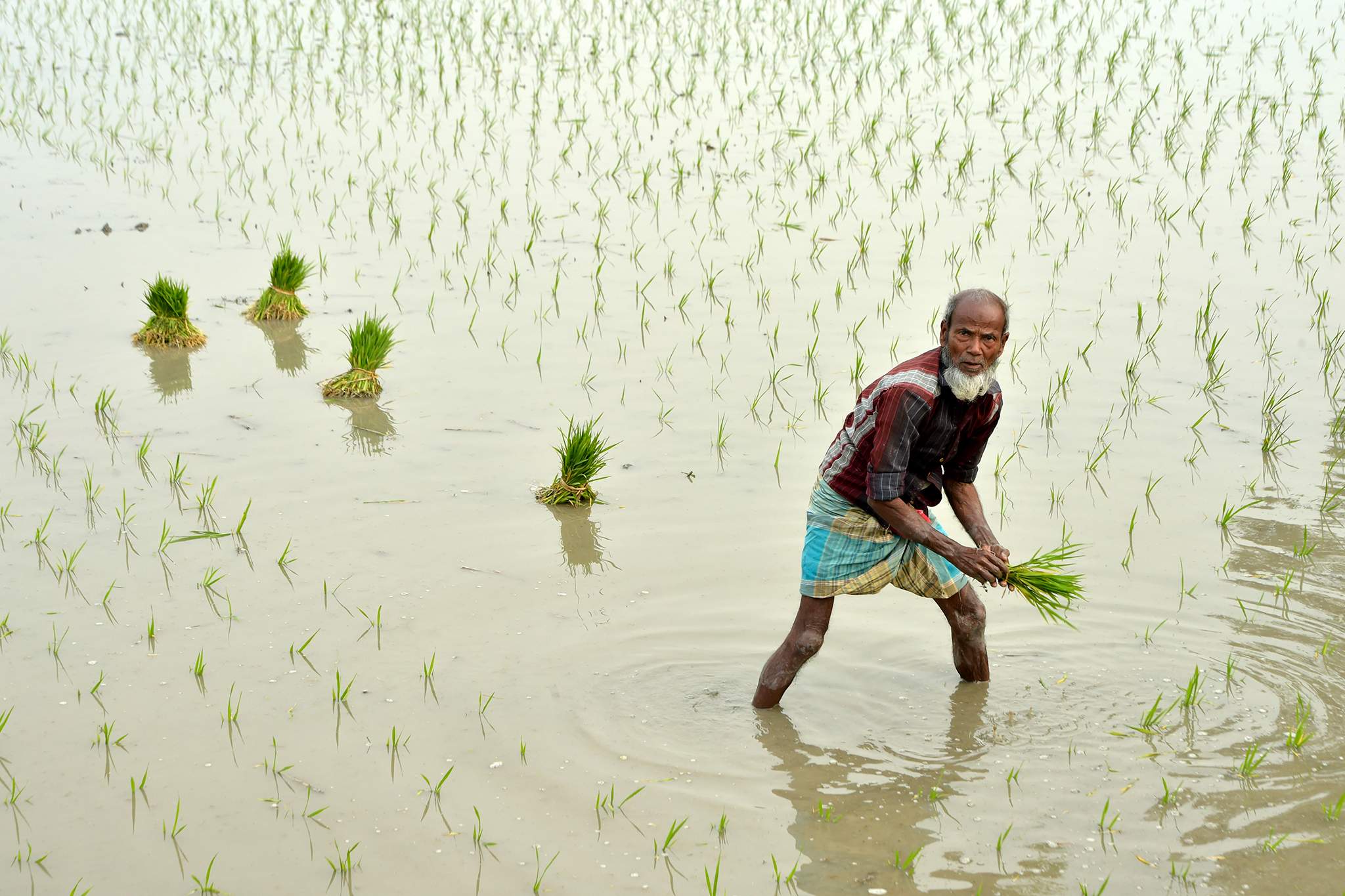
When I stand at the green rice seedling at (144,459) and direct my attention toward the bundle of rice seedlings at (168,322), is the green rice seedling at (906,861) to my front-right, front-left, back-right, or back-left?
back-right

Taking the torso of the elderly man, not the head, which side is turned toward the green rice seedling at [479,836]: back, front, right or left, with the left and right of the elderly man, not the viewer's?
right

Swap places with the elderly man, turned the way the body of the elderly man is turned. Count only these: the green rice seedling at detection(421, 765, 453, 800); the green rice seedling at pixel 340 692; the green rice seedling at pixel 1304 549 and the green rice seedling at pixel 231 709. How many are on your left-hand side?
1

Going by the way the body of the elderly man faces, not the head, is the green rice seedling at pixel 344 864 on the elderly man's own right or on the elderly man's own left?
on the elderly man's own right

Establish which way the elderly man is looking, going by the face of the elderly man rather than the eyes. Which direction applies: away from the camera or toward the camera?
toward the camera

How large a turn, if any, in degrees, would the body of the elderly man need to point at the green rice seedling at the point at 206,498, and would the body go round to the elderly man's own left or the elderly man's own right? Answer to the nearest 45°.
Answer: approximately 135° to the elderly man's own right

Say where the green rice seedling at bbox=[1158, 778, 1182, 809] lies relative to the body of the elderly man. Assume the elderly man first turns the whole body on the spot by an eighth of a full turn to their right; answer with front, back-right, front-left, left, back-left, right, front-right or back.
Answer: left

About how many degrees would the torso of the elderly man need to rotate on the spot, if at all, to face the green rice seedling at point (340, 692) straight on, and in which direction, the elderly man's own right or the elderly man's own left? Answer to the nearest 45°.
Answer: approximately 135° to the elderly man's own right

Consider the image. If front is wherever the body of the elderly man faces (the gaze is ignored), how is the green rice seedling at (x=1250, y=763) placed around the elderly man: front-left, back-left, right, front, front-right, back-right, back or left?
front-left

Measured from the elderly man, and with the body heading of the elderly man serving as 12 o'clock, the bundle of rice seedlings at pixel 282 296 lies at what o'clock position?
The bundle of rice seedlings is roughly at 6 o'clock from the elderly man.

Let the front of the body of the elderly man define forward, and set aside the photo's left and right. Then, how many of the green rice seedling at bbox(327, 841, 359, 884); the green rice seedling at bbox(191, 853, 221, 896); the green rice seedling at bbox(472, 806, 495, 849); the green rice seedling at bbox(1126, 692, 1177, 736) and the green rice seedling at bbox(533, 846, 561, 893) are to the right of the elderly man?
4

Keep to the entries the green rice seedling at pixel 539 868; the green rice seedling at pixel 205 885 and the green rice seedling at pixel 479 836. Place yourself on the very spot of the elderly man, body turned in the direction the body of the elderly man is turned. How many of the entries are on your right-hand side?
3

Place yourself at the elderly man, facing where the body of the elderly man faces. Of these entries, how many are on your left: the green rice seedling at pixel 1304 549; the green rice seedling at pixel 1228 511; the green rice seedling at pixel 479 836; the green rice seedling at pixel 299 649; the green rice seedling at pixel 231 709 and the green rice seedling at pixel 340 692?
2

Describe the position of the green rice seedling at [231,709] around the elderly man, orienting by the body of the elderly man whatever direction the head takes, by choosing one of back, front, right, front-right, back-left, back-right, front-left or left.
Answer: back-right

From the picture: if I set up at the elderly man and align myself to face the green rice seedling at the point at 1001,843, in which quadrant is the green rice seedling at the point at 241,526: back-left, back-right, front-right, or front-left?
back-right

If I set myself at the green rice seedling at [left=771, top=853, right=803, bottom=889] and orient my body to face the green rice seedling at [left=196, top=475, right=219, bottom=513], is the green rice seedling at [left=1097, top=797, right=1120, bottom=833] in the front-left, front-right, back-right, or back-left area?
back-right

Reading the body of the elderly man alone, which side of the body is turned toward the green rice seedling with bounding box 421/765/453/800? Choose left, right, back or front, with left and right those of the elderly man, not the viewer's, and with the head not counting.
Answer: right

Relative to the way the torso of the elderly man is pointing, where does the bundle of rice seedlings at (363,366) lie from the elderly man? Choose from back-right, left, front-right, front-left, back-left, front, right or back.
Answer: back

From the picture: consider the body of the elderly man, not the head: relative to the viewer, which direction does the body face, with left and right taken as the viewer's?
facing the viewer and to the right of the viewer
